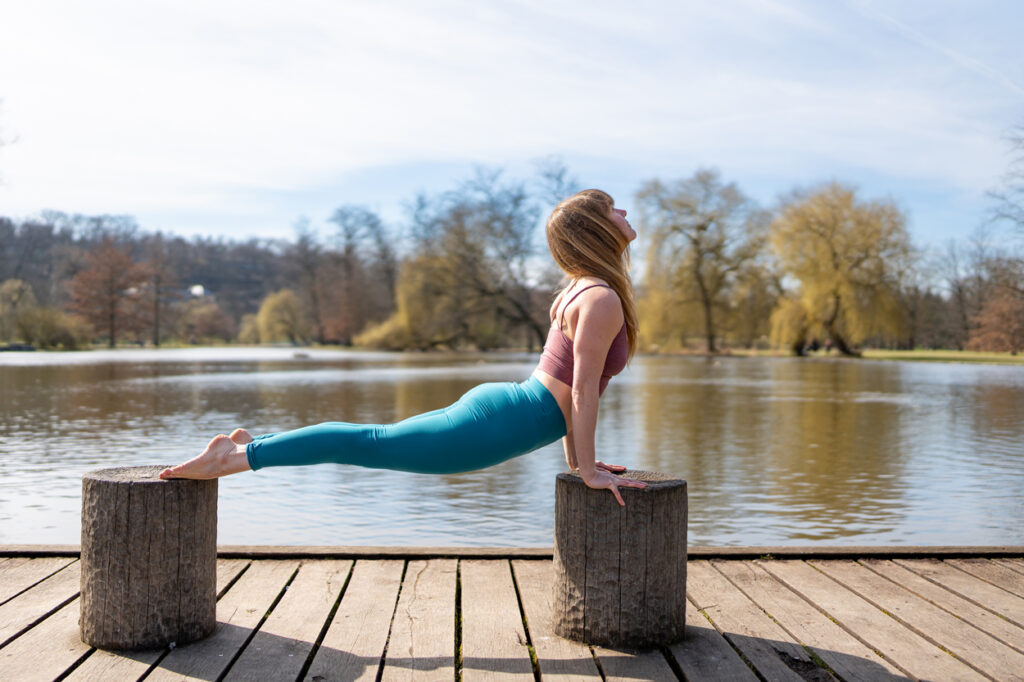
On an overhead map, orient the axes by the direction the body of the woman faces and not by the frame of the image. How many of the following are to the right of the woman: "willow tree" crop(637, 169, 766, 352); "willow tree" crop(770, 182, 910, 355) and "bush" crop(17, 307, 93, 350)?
0

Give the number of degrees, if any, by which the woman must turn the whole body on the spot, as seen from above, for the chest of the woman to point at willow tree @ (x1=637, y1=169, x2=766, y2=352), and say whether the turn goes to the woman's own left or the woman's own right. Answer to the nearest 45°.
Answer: approximately 90° to the woman's own left

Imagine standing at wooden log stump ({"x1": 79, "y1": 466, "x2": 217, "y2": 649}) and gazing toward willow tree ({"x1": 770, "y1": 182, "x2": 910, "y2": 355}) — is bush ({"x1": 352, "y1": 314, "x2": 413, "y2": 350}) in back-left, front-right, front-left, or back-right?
front-left

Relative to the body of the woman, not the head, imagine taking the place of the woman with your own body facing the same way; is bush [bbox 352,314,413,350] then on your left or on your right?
on your left

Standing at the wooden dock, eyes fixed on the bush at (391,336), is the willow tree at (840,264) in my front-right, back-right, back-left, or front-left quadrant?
front-right

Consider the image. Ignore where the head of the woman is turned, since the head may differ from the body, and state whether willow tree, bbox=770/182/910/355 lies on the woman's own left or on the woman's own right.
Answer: on the woman's own left

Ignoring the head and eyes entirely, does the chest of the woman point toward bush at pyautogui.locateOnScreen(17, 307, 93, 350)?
no

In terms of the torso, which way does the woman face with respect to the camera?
to the viewer's right
